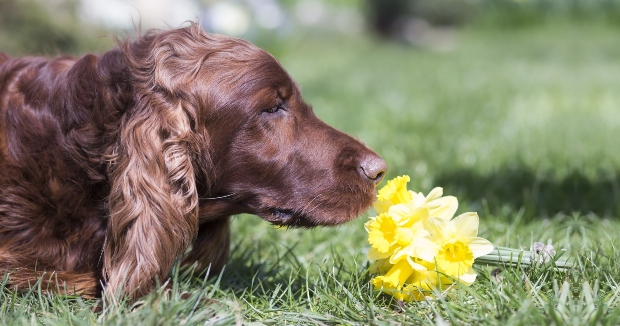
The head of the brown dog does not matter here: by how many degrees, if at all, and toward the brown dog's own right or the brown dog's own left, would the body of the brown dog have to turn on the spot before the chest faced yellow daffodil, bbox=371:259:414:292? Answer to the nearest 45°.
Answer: approximately 45° to the brown dog's own right

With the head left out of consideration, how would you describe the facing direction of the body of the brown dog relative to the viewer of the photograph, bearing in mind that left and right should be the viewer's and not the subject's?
facing to the right of the viewer

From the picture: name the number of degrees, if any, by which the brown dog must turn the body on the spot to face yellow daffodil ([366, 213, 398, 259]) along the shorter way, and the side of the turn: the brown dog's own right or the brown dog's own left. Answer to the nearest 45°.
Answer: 0° — it already faces it

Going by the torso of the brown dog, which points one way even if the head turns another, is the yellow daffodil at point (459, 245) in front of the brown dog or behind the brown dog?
in front
